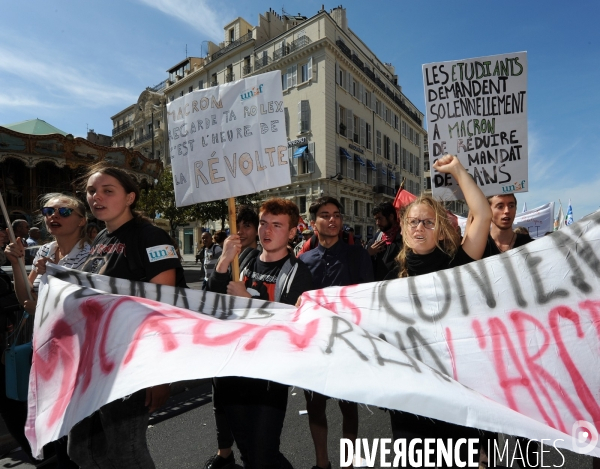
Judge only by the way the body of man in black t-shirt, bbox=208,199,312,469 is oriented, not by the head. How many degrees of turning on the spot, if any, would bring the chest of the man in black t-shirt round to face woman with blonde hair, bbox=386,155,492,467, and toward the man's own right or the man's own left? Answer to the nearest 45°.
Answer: approximately 135° to the man's own left

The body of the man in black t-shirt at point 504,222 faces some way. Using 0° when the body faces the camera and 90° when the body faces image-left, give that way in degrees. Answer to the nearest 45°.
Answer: approximately 0°

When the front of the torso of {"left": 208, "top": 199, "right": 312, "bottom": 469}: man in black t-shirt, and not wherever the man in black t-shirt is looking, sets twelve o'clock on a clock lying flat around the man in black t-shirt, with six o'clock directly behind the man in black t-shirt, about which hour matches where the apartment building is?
The apartment building is roughly at 5 o'clock from the man in black t-shirt.

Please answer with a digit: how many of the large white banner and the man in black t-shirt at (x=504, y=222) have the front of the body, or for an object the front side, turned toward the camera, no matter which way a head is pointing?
2

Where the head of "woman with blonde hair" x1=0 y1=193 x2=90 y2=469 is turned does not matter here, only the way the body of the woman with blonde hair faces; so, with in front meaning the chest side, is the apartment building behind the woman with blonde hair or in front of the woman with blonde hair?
behind

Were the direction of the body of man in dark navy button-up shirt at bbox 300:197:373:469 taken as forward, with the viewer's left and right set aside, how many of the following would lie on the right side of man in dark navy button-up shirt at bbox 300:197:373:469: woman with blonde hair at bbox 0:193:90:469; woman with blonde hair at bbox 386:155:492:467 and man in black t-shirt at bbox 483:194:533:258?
1

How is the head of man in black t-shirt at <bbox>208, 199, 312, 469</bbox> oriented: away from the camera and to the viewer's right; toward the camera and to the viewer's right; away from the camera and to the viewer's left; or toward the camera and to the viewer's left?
toward the camera and to the viewer's left
